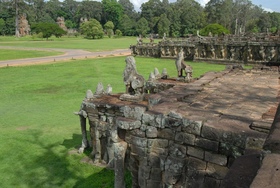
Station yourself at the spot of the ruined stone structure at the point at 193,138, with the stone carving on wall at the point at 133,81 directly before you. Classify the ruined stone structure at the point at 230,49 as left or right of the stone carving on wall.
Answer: right

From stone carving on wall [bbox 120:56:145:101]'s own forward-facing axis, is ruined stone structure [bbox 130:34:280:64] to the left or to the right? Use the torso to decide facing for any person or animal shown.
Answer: on its right

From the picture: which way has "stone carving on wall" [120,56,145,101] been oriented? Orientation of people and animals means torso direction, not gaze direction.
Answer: to the viewer's left
